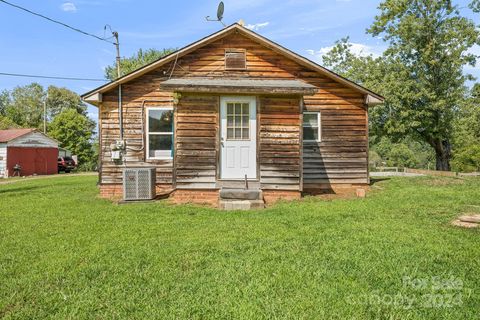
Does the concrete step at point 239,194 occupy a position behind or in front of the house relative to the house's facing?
in front

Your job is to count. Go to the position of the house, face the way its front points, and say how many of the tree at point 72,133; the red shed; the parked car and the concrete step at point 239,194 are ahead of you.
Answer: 1

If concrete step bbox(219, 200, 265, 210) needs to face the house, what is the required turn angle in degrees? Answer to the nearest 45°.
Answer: approximately 180°

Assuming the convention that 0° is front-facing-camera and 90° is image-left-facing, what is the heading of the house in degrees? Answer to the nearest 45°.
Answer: approximately 0°

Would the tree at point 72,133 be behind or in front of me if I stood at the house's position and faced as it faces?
behind

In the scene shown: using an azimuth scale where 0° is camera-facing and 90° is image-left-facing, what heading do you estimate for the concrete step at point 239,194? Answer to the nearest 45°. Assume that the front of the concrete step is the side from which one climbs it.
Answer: approximately 0°

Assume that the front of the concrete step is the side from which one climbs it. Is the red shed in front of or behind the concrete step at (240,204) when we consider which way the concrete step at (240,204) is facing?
behind

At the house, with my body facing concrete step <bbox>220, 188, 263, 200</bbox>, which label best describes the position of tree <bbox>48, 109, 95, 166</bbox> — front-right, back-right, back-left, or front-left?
back-right

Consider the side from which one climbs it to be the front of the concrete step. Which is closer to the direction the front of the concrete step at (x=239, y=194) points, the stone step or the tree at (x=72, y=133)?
the stone step

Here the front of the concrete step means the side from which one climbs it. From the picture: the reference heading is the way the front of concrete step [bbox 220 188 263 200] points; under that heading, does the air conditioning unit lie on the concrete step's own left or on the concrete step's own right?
on the concrete step's own right
